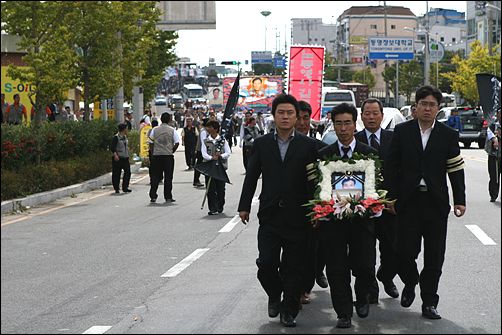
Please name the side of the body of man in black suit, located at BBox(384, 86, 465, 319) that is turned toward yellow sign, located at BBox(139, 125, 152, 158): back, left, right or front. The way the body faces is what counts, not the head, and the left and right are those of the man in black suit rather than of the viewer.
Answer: back

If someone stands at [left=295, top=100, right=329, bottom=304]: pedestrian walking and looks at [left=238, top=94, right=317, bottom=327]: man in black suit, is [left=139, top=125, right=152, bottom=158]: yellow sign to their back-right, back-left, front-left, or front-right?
back-right

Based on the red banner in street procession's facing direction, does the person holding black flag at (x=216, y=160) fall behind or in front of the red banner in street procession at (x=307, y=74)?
in front

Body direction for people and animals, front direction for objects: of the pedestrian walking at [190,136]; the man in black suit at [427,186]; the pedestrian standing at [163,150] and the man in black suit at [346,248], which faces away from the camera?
the pedestrian standing at [163,150]

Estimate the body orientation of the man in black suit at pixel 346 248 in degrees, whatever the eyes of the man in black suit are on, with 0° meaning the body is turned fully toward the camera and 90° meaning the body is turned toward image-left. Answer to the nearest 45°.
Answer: approximately 0°

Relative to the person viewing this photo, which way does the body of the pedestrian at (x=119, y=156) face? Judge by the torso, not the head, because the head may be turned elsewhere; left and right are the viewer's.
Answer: facing the viewer and to the right of the viewer

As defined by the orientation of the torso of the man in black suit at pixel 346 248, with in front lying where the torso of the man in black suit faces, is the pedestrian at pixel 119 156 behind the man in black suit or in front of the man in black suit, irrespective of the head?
behind

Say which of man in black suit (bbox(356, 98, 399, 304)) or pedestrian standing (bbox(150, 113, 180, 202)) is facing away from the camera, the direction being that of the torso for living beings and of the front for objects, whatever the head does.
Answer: the pedestrian standing

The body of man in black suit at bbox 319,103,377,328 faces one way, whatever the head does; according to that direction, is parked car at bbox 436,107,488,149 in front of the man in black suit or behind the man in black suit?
behind

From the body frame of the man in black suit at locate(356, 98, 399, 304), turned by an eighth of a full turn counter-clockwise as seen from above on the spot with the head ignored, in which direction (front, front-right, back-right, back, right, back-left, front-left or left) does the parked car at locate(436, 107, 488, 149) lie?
back-left
